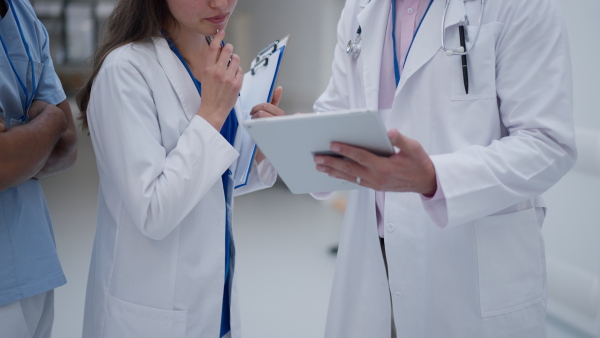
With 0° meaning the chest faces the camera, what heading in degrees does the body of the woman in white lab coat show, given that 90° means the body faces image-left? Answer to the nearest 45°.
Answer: approximately 315°

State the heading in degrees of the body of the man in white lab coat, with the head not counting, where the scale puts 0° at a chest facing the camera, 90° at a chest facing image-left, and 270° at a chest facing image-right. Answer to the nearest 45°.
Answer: approximately 45°

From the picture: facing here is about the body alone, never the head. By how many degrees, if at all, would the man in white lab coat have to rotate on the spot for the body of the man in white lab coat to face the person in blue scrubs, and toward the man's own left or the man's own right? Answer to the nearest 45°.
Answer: approximately 45° to the man's own right

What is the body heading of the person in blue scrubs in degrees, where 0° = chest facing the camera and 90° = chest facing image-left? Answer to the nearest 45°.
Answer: approximately 315°

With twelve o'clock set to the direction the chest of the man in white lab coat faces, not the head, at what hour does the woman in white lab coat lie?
The woman in white lab coat is roughly at 1 o'clock from the man in white lab coat.
